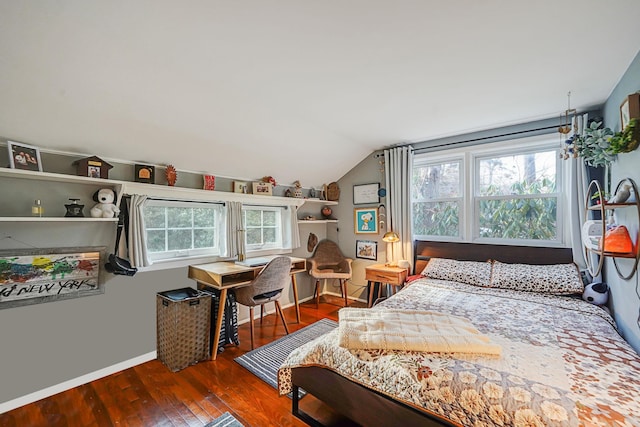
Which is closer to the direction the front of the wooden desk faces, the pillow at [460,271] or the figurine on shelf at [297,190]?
the pillow

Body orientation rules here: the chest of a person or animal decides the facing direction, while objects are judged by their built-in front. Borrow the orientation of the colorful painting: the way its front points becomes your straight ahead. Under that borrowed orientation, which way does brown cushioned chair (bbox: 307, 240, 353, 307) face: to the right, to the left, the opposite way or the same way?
to the right

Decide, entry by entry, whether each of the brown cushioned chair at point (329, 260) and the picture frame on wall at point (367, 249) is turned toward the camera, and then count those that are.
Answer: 2

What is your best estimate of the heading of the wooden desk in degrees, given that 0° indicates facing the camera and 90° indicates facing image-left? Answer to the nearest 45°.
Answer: approximately 315°

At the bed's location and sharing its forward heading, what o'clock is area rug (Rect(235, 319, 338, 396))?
The area rug is roughly at 2 o'clock from the bed.

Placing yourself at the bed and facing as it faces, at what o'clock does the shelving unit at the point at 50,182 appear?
The shelving unit is roughly at 1 o'clock from the bed.

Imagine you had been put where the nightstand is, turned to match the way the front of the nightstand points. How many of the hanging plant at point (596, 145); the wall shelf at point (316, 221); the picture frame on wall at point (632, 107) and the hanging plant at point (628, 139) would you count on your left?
3
